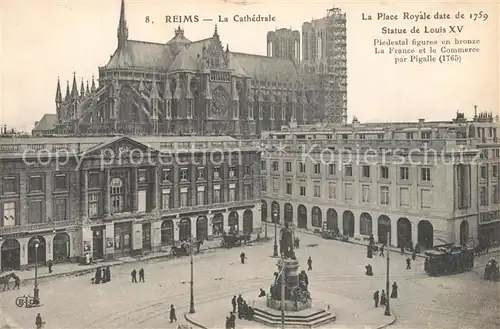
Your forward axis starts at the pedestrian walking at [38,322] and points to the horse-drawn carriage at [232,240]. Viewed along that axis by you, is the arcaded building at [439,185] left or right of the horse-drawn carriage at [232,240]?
right

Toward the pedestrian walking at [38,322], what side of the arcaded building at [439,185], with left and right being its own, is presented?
front

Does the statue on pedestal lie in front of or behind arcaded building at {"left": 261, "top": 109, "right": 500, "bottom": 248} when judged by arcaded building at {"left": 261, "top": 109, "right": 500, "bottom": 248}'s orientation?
in front

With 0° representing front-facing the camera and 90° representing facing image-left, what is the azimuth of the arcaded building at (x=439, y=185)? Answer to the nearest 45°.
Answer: approximately 45°
